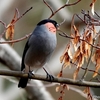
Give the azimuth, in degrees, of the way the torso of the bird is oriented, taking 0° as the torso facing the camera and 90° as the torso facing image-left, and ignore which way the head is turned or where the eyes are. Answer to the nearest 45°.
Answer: approximately 315°
